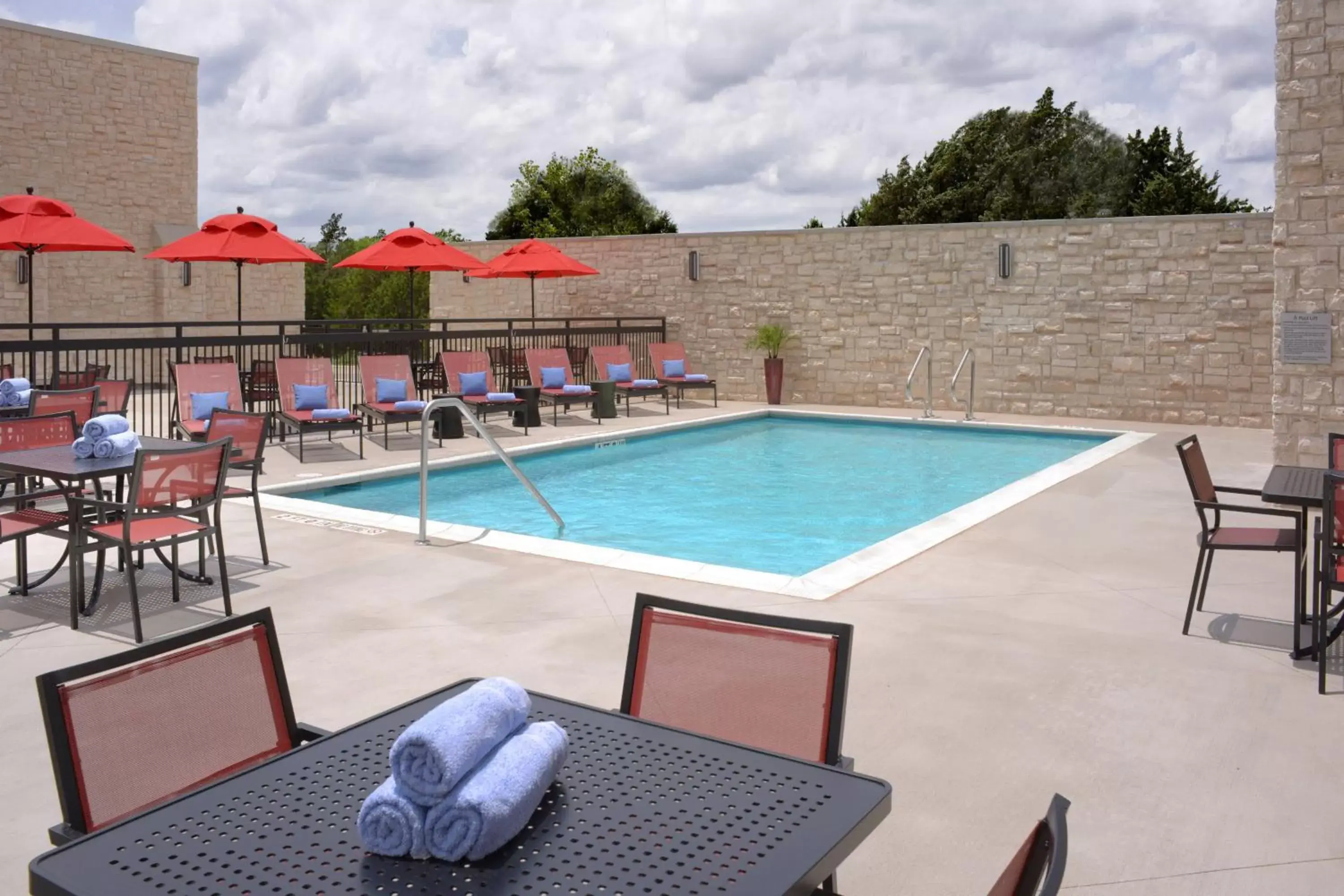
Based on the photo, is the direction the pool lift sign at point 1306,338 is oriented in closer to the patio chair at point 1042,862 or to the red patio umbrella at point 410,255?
the patio chair

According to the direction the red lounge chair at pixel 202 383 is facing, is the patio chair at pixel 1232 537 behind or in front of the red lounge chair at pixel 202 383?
in front

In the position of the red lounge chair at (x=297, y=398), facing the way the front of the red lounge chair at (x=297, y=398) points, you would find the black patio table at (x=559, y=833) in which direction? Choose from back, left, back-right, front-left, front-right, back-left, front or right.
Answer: front-right

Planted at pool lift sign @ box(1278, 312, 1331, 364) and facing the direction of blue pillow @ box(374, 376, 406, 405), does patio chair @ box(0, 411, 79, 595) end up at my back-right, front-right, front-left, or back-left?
front-left

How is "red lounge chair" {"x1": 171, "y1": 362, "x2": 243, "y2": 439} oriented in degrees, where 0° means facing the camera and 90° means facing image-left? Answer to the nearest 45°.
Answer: approximately 315°

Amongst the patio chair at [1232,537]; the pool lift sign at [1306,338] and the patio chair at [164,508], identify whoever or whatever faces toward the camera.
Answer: the pool lift sign

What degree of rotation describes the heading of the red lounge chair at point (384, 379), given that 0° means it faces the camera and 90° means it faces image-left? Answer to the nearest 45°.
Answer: approximately 315°

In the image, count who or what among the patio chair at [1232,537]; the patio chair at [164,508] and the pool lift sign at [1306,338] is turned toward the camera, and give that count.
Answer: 1

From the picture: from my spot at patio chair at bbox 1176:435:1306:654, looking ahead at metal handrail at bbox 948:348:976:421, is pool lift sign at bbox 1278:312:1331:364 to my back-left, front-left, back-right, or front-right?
front-right

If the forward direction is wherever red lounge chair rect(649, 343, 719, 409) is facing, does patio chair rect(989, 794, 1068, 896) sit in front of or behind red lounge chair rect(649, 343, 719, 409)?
in front

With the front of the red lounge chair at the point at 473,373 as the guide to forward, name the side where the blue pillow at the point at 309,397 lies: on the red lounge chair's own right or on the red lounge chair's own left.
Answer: on the red lounge chair's own right

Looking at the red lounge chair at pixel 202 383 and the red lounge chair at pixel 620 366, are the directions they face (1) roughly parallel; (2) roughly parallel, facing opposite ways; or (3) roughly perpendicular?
roughly parallel

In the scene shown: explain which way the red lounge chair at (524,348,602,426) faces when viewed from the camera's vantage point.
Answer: facing the viewer and to the right of the viewer

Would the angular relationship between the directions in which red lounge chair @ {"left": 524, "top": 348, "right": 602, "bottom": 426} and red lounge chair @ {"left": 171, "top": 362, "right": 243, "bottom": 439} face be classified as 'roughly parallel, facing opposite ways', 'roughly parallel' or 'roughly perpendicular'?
roughly parallel
